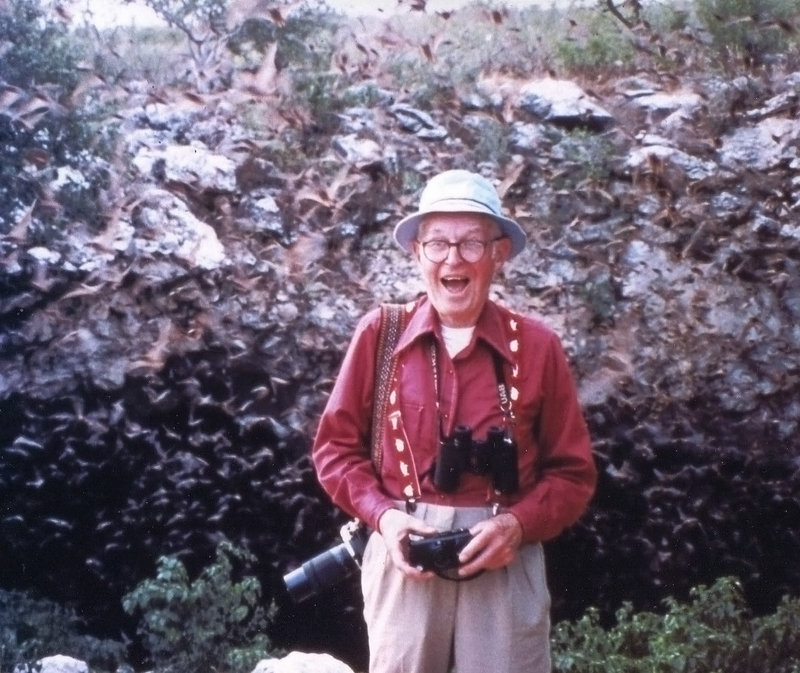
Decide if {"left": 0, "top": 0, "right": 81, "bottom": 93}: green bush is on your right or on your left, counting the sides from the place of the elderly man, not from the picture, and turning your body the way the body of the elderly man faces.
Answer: on your right

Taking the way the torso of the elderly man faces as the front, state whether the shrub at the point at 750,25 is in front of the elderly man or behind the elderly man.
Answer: behind

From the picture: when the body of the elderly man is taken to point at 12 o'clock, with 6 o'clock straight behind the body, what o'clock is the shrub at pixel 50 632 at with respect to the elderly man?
The shrub is roughly at 4 o'clock from the elderly man.

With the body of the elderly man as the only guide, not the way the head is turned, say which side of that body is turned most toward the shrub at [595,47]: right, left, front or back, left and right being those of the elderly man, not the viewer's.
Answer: back

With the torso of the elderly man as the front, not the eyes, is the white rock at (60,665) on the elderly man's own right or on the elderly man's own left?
on the elderly man's own right

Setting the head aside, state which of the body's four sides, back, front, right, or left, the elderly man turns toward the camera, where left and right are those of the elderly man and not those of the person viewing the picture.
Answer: front
